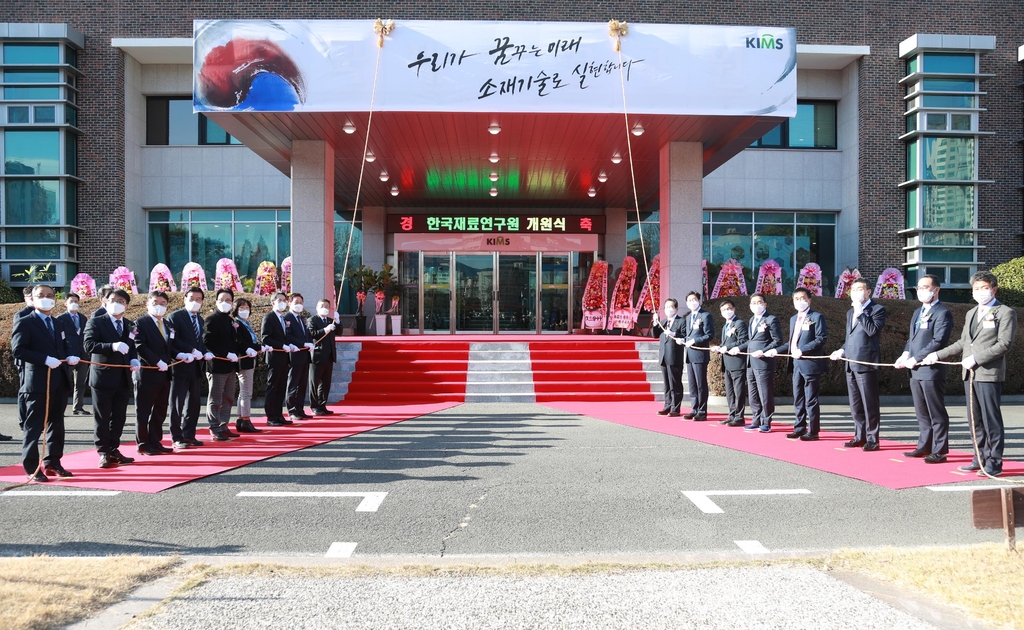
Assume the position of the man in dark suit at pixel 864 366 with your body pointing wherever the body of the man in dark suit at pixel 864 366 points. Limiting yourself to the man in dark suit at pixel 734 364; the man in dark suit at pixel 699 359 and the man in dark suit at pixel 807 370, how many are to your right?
3

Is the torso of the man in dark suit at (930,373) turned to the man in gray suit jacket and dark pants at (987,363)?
no

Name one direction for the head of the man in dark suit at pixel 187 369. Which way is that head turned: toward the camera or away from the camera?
toward the camera

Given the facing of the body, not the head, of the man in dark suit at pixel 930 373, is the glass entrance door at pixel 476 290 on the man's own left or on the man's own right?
on the man's own right

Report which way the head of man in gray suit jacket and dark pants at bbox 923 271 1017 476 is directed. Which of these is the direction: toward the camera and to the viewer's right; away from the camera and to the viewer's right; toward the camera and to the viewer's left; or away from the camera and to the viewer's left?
toward the camera and to the viewer's left

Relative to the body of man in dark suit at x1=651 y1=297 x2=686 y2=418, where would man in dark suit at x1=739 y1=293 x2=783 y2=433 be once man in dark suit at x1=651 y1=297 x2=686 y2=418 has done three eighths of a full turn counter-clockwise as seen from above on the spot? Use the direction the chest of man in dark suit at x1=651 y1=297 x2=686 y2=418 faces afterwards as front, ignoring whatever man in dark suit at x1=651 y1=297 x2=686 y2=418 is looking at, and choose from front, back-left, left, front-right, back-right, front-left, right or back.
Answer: front-right

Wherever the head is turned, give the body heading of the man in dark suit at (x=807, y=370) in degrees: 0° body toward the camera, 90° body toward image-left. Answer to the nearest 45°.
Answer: approximately 45°

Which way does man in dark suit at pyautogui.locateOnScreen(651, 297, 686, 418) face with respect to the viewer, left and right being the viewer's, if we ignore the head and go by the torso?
facing the viewer and to the left of the viewer

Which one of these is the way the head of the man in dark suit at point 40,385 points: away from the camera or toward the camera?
toward the camera

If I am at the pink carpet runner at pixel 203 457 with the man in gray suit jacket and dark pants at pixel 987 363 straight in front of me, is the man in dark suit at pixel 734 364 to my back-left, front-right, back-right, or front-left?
front-left

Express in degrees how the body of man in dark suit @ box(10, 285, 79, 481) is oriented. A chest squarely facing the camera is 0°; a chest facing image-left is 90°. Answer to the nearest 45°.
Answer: approximately 315°

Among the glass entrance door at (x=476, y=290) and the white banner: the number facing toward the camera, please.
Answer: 2

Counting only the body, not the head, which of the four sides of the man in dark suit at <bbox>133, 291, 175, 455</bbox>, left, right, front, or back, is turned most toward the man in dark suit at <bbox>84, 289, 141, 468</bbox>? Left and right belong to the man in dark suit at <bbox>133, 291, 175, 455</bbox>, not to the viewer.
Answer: right

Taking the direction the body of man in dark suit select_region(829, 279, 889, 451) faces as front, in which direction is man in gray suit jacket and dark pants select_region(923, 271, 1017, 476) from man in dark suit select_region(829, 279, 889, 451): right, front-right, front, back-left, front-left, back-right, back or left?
left

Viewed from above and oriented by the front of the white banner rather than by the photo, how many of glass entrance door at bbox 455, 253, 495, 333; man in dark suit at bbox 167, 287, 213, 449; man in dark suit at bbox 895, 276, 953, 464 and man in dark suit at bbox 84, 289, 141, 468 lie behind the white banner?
1

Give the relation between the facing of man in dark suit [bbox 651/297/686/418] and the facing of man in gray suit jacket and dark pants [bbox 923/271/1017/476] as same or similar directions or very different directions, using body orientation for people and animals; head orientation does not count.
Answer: same or similar directions
